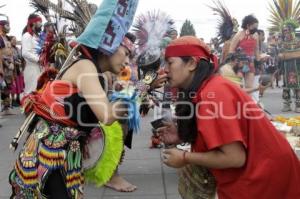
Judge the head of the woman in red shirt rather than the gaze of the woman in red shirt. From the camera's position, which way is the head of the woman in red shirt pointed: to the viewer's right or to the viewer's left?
to the viewer's left

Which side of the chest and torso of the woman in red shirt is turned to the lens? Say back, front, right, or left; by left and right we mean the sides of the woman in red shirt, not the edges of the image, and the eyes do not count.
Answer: left

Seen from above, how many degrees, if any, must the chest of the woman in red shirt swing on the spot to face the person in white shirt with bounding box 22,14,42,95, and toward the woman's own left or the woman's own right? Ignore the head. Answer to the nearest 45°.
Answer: approximately 45° to the woman's own right
